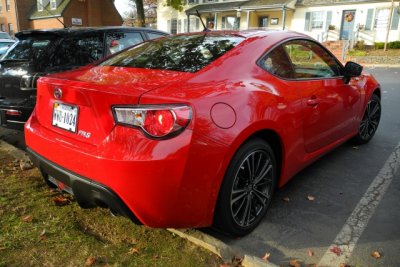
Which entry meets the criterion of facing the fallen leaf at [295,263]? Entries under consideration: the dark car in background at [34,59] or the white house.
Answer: the white house

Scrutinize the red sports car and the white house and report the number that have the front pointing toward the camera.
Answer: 1

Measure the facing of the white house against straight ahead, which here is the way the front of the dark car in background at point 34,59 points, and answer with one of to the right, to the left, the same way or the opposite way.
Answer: the opposite way

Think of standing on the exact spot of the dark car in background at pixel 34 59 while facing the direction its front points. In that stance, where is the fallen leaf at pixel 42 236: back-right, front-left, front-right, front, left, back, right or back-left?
back-right

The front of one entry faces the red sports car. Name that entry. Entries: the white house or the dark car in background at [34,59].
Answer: the white house

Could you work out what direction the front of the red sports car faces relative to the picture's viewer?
facing away from the viewer and to the right of the viewer

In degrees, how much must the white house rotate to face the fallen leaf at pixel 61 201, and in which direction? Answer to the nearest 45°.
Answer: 0° — it already faces it

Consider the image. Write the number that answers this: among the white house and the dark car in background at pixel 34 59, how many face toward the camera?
1

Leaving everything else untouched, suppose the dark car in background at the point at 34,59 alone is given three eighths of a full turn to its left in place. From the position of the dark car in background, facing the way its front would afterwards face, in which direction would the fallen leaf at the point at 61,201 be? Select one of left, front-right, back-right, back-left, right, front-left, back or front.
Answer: left

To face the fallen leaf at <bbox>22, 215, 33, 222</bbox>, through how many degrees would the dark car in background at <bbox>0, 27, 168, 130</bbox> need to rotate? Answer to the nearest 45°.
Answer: approximately 135° to its right
